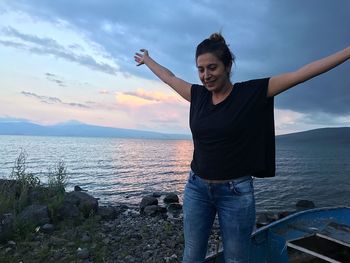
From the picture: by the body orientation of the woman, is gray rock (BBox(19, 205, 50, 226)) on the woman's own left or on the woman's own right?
on the woman's own right

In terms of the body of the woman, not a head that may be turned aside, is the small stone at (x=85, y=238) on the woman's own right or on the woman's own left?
on the woman's own right

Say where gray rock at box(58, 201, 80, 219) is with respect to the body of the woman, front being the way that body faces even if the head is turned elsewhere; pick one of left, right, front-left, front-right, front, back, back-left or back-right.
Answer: right

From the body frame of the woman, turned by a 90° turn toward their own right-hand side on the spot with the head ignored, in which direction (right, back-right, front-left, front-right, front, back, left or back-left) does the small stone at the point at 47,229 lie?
front

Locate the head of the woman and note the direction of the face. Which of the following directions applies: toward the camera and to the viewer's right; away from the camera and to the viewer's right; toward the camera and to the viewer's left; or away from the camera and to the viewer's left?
toward the camera and to the viewer's left

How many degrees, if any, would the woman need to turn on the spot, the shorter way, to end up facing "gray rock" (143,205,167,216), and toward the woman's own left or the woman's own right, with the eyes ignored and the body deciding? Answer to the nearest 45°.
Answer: approximately 135° to the woman's own right

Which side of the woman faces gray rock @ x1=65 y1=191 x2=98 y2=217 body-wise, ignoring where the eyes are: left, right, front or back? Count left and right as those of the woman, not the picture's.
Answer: right

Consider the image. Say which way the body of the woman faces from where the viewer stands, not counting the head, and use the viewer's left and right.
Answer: facing the viewer and to the left of the viewer

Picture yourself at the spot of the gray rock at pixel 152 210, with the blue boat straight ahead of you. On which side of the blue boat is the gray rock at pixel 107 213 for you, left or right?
right
